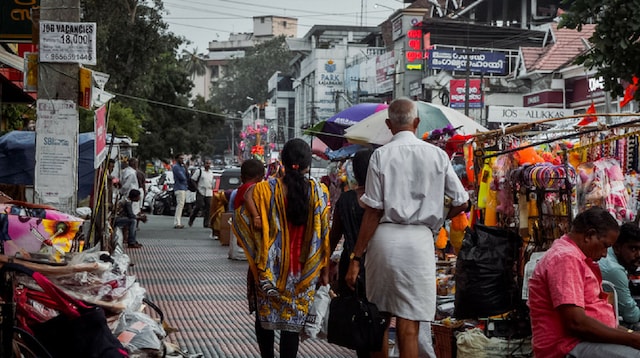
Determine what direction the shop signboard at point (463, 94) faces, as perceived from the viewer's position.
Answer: facing the viewer

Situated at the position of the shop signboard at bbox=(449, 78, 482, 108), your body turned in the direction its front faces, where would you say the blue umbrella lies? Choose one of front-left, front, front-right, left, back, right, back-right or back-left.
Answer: front

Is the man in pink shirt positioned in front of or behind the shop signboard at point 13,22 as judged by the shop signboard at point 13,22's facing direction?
in front

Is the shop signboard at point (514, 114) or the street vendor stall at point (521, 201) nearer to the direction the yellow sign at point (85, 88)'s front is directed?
the street vendor stall

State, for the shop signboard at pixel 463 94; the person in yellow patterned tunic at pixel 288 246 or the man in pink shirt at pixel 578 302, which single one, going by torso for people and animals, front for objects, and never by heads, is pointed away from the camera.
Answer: the person in yellow patterned tunic

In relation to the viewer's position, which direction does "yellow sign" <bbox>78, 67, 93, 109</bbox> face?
facing the viewer and to the right of the viewer

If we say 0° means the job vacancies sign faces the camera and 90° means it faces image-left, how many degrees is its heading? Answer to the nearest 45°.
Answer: approximately 0°

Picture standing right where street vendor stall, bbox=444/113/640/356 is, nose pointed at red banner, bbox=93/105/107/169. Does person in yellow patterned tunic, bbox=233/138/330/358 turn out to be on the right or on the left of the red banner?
left

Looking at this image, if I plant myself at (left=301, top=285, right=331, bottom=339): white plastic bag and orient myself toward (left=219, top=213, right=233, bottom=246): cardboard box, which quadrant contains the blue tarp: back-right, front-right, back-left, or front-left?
front-left

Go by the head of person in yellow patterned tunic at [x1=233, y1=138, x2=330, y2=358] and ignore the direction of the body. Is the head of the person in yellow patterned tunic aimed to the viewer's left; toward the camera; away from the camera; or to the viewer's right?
away from the camera
